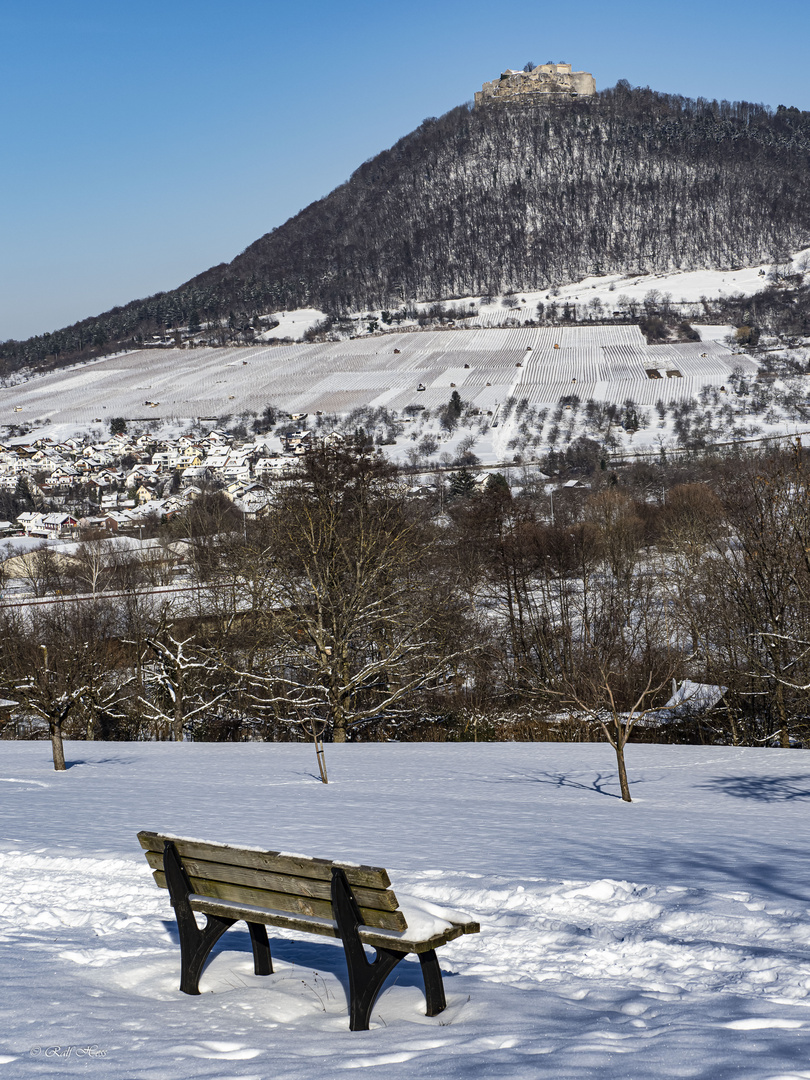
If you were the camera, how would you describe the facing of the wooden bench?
facing away from the viewer and to the right of the viewer

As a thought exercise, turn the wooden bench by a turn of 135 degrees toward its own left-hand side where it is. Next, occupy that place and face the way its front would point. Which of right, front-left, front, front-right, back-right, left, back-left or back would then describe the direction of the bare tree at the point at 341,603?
right

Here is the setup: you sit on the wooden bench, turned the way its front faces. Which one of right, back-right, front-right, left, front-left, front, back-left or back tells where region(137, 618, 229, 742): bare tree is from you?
front-left
